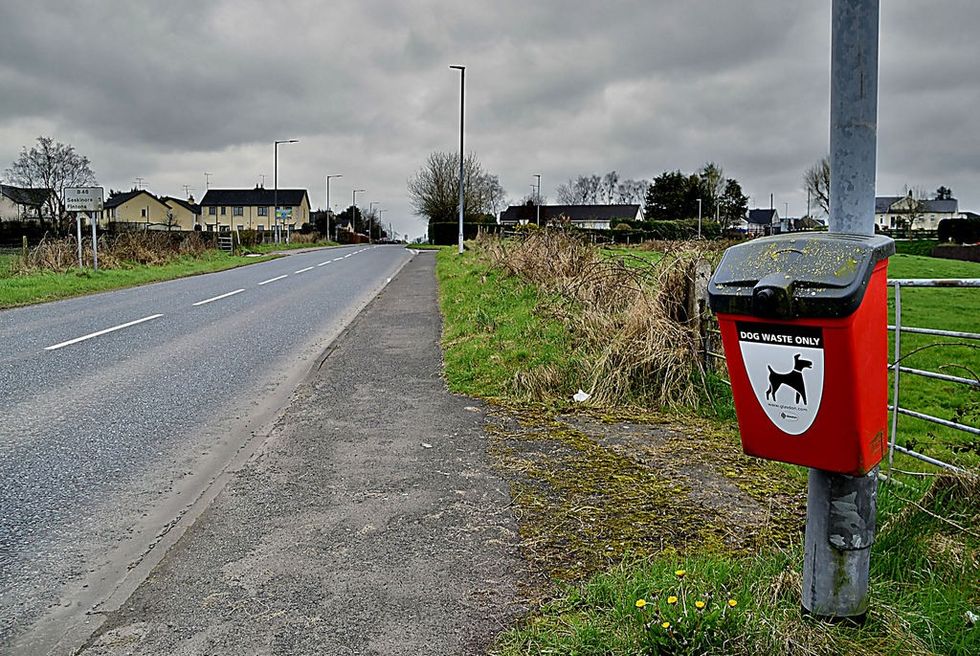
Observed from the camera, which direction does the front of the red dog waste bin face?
facing the viewer and to the left of the viewer

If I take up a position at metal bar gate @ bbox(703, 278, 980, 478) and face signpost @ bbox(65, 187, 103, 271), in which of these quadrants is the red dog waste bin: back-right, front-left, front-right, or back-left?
back-left

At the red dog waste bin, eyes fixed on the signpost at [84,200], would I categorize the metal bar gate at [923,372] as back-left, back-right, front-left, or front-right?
front-right

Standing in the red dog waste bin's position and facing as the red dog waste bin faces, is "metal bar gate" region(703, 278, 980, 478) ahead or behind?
behind

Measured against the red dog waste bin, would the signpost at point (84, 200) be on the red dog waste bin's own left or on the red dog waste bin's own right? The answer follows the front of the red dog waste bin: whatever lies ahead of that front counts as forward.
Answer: on the red dog waste bin's own right
